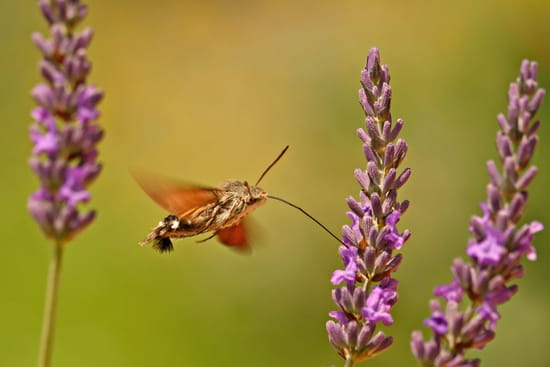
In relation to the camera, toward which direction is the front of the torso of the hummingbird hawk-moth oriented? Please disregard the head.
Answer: to the viewer's right

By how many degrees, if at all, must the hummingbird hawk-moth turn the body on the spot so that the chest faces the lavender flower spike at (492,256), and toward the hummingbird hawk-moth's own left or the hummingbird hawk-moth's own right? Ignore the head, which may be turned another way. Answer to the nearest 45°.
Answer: approximately 45° to the hummingbird hawk-moth's own right

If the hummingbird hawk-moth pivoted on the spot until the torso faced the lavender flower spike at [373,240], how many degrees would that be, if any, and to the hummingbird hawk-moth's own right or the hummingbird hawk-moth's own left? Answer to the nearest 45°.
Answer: approximately 45° to the hummingbird hawk-moth's own right
